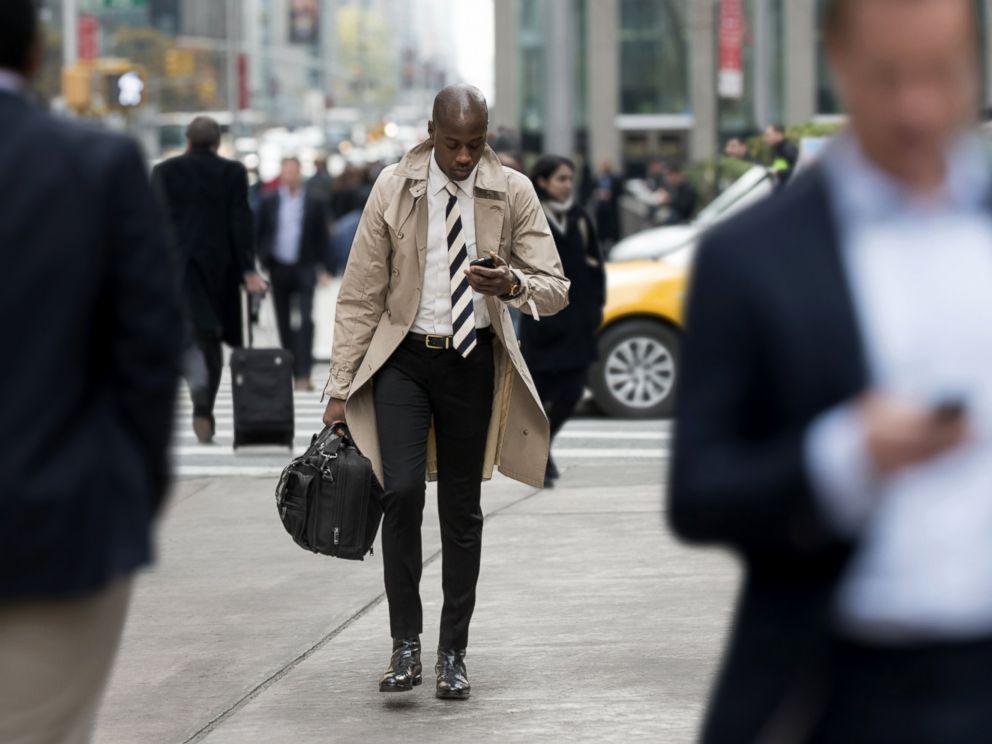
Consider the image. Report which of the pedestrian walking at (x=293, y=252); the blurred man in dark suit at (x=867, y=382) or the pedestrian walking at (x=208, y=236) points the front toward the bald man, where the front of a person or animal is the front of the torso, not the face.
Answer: the pedestrian walking at (x=293, y=252)

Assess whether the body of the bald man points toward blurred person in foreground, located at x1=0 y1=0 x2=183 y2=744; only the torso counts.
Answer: yes

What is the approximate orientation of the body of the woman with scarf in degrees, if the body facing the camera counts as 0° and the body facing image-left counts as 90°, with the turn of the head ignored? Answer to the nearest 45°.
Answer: approximately 315°

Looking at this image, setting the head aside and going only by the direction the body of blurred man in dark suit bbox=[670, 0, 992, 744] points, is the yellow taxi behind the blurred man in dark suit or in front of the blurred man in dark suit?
behind

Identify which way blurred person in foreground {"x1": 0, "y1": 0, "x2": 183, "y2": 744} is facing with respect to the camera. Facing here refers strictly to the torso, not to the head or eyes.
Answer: away from the camera

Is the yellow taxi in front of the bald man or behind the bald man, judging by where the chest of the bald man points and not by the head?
behind

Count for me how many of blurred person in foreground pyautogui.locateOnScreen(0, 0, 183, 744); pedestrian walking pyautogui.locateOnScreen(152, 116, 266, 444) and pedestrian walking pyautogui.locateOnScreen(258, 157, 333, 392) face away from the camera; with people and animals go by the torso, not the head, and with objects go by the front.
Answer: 2

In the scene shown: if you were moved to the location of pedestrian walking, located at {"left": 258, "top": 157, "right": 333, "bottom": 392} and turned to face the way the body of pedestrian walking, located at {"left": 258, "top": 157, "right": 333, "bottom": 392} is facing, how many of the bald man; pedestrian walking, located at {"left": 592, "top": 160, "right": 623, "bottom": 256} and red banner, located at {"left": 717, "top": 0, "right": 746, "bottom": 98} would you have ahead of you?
1

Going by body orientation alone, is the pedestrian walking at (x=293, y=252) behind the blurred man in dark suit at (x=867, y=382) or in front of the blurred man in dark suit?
behind

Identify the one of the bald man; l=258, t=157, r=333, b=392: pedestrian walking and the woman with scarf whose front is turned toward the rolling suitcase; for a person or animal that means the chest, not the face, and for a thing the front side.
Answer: the pedestrian walking

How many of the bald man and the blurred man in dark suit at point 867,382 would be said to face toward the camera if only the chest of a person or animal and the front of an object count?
2

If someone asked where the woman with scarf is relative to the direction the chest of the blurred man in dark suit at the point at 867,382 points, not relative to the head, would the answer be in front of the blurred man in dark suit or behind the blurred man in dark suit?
behind

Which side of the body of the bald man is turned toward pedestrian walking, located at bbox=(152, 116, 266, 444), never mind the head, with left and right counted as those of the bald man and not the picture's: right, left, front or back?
back

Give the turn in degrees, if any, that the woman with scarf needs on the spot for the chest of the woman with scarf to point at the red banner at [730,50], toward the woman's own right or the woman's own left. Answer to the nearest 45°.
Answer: approximately 135° to the woman's own left

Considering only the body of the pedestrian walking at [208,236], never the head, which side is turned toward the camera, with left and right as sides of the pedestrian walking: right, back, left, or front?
back
